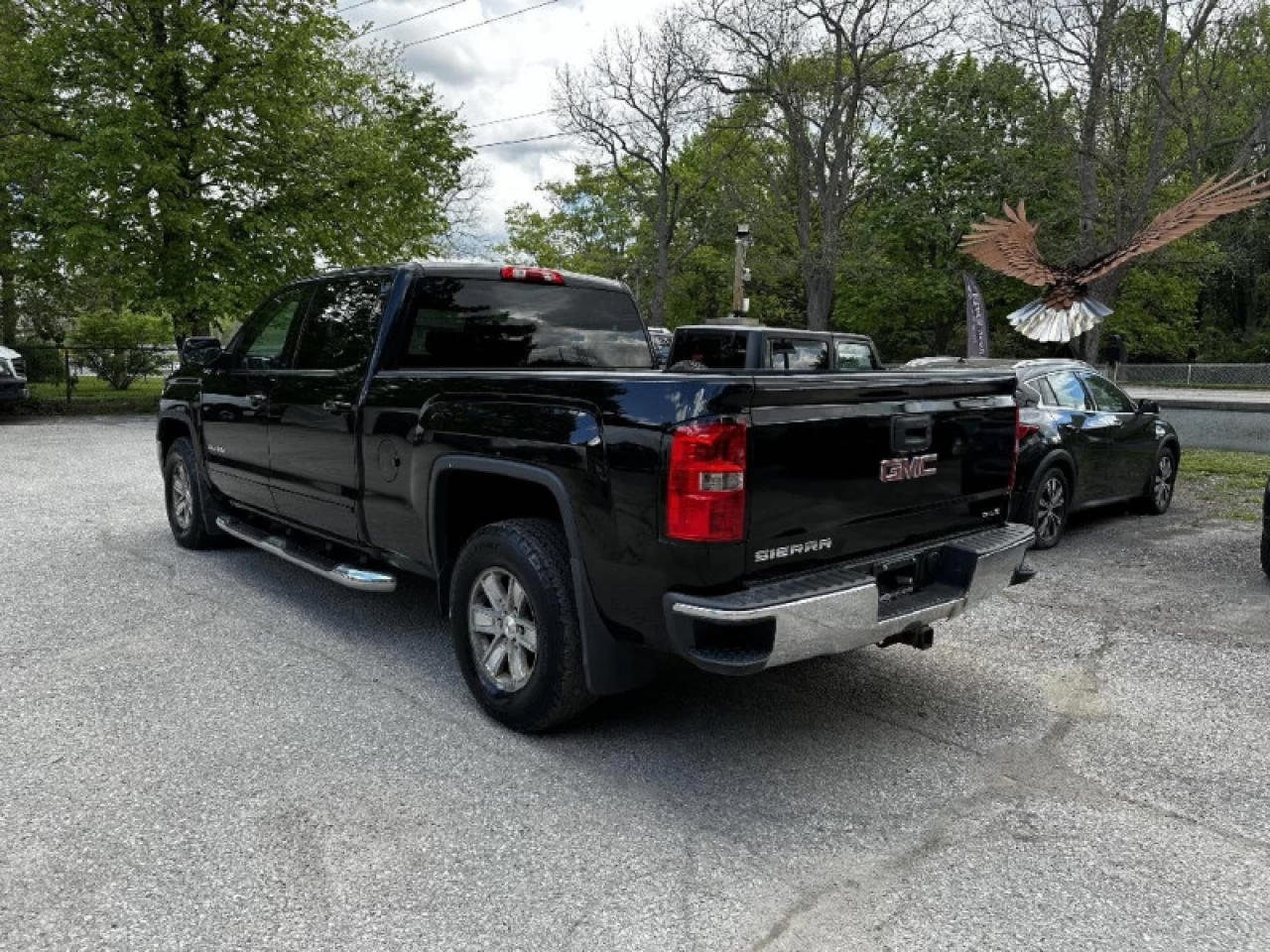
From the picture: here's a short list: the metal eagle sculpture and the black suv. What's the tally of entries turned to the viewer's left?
0

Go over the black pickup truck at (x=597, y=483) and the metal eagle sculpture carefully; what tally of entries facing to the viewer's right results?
0

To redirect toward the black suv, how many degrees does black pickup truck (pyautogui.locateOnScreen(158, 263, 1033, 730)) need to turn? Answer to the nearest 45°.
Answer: approximately 90° to its right

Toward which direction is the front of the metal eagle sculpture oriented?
away from the camera

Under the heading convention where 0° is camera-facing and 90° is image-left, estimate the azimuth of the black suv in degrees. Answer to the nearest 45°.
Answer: approximately 225°

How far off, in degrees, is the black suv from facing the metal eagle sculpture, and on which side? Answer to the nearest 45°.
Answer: approximately 45° to its left

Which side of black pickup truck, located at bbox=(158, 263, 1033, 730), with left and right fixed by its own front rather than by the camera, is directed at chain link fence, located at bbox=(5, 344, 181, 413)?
front

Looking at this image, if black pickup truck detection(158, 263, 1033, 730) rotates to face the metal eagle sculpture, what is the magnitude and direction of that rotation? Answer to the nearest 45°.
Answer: approximately 90° to its right

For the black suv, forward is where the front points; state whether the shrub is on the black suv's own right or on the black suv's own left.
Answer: on the black suv's own left

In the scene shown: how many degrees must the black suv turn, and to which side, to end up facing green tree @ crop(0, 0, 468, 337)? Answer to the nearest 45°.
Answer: approximately 135° to its left

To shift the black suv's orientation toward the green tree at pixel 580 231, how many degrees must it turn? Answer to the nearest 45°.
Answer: approximately 90° to its left

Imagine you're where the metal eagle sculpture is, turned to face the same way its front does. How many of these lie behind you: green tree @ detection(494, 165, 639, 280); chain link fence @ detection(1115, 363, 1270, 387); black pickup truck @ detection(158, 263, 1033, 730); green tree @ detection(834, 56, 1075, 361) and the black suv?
2
